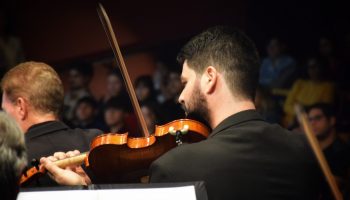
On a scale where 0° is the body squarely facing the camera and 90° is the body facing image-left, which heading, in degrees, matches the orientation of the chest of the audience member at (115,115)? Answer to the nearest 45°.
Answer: approximately 45°

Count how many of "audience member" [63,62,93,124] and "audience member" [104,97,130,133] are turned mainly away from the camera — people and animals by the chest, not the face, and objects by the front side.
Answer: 0

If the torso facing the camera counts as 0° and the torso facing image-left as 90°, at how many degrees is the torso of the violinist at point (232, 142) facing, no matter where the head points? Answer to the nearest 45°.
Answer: approximately 135°

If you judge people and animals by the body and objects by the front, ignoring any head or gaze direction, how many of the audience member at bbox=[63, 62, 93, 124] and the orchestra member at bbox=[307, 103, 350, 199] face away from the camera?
0

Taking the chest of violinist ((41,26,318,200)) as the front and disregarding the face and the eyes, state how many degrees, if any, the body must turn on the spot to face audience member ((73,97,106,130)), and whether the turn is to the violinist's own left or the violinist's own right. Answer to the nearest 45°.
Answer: approximately 45° to the violinist's own right

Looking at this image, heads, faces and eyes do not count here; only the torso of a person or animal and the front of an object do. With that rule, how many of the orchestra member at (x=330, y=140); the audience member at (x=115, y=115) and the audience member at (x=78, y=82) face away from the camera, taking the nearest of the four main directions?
0

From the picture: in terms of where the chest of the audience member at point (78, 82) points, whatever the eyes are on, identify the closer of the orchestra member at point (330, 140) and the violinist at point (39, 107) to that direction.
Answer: the violinist

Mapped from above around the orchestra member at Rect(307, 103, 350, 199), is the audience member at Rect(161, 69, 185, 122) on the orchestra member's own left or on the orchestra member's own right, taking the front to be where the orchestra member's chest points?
on the orchestra member's own right

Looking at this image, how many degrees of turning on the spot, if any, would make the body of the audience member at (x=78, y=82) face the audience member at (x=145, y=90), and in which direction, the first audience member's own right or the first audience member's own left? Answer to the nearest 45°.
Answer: approximately 90° to the first audience member's own left

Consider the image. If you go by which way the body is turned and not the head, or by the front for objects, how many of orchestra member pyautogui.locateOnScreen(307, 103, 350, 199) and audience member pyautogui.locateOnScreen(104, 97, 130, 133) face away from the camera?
0

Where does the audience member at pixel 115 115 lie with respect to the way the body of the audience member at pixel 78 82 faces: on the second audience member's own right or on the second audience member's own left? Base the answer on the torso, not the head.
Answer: on the second audience member's own left

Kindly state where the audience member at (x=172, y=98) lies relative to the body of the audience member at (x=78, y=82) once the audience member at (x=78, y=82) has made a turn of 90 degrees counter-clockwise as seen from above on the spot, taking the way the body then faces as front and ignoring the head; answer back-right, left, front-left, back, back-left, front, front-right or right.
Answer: front

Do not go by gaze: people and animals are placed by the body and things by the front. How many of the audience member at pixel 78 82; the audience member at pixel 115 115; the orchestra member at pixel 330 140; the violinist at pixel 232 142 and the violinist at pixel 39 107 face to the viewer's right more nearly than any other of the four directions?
0

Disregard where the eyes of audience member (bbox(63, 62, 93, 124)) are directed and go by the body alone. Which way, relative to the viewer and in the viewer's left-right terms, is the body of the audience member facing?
facing the viewer and to the left of the viewer

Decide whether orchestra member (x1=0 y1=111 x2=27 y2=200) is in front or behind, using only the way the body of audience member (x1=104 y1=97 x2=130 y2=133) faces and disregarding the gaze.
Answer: in front
